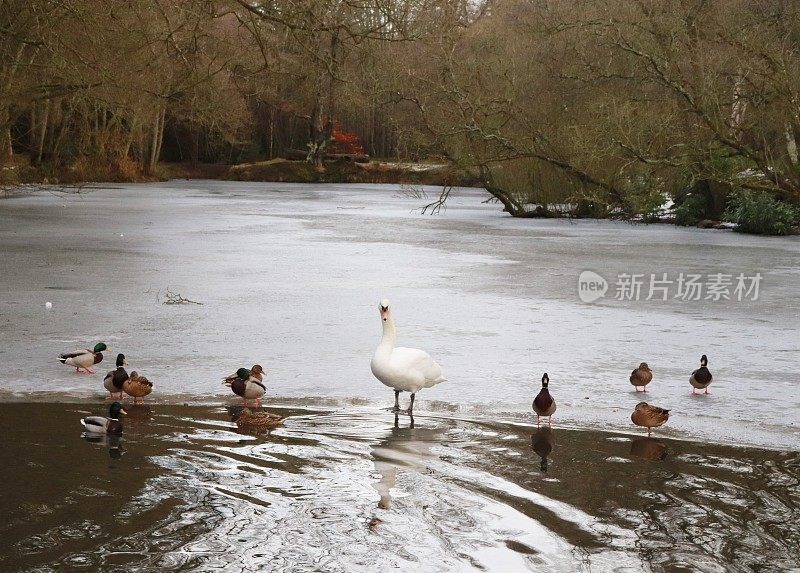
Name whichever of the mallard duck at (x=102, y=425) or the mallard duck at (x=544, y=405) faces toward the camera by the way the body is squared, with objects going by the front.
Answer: the mallard duck at (x=544, y=405)

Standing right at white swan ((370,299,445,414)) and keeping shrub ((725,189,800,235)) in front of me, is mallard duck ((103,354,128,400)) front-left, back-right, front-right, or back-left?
back-left

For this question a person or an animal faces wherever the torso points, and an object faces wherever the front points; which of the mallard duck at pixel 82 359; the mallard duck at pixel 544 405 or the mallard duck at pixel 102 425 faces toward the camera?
the mallard duck at pixel 544 405

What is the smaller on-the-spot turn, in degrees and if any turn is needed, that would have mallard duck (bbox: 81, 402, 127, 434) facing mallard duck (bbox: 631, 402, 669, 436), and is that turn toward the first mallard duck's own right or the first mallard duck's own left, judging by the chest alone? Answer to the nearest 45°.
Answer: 0° — it already faces it

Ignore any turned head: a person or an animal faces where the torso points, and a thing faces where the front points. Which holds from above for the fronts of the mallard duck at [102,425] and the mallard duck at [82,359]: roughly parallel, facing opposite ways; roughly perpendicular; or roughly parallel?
roughly parallel

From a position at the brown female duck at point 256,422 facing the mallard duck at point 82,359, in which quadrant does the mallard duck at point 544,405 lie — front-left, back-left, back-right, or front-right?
back-right

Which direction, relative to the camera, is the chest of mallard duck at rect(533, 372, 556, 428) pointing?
toward the camera

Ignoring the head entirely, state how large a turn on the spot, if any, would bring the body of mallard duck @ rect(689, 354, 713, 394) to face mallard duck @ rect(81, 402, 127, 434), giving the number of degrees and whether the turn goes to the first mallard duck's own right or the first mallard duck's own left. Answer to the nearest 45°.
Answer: approximately 45° to the first mallard duck's own right

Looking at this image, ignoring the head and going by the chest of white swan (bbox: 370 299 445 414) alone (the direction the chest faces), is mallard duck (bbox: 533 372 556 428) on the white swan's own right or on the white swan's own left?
on the white swan's own left

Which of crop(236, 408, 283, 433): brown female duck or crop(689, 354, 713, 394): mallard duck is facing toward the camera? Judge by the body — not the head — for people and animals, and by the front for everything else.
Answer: the mallard duck

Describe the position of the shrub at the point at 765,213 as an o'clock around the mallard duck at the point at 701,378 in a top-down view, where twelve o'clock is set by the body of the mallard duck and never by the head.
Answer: The shrub is roughly at 6 o'clock from the mallard duck.

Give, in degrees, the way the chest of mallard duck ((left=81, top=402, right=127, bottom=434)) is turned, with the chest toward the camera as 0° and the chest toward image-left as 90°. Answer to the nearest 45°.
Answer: approximately 270°

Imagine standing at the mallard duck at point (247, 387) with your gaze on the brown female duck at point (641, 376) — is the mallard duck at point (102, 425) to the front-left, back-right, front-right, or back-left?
back-right

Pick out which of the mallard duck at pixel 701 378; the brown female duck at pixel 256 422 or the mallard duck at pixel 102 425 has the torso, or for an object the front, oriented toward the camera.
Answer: the mallard duck at pixel 701 378

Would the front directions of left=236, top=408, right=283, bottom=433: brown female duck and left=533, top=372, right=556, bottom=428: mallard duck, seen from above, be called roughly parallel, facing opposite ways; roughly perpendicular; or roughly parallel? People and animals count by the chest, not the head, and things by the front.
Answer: roughly perpendicular

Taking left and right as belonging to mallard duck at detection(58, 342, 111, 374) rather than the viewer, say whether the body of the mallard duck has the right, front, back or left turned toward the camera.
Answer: right

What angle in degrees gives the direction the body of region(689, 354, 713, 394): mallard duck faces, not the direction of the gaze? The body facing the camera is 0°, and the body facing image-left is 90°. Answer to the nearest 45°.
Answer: approximately 0°

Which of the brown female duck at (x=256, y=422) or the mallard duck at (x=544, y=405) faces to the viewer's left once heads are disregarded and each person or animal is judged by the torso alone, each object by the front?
the brown female duck

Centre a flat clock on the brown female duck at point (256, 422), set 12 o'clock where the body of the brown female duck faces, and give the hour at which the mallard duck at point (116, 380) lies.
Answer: The mallard duck is roughly at 1 o'clock from the brown female duck.
